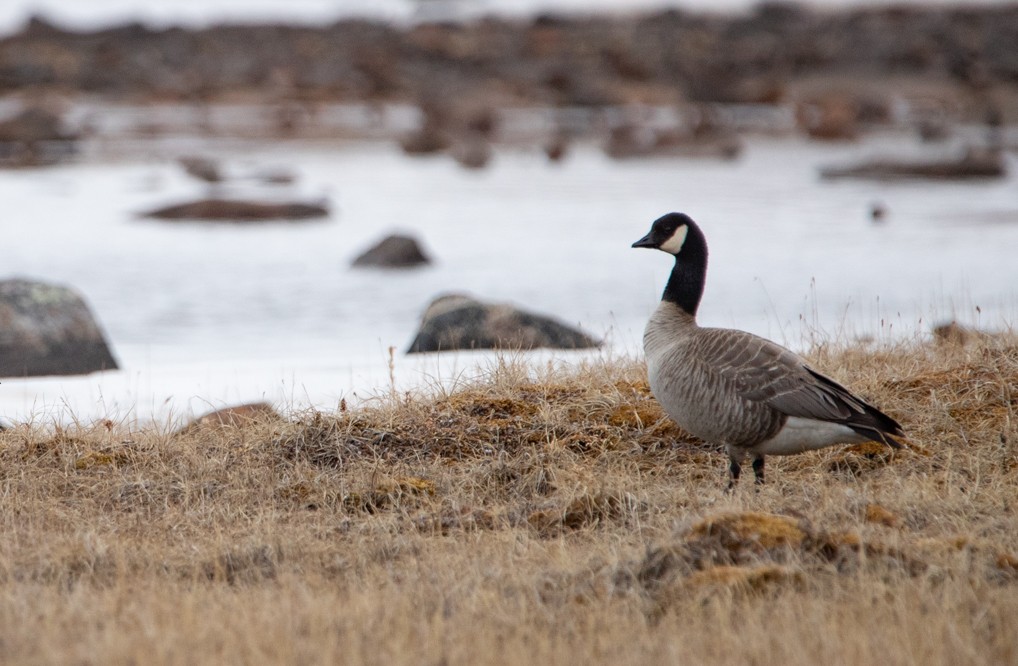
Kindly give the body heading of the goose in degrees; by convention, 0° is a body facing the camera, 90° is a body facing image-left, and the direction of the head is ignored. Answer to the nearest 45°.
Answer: approximately 90°

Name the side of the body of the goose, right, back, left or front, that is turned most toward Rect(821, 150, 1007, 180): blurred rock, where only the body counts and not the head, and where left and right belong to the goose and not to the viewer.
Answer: right

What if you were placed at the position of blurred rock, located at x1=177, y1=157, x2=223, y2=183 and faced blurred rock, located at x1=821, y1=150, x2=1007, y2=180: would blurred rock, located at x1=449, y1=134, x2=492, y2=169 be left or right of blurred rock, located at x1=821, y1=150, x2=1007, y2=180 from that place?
left

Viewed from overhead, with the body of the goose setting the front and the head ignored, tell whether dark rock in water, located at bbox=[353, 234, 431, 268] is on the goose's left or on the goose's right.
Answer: on the goose's right

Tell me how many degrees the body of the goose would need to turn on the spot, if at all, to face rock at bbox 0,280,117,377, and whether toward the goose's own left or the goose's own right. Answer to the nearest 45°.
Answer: approximately 45° to the goose's own right

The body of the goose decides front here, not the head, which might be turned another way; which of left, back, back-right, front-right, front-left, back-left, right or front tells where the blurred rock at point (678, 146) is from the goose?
right

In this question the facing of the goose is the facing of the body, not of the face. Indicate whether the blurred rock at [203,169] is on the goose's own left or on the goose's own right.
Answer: on the goose's own right

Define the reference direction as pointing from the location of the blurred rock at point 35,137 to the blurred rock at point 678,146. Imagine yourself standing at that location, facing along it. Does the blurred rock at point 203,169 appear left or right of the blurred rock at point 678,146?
right

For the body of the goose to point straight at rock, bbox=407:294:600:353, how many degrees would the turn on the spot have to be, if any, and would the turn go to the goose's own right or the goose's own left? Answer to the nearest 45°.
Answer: approximately 45° to the goose's own right

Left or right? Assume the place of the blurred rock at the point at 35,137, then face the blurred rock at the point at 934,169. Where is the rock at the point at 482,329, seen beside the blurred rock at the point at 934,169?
right
